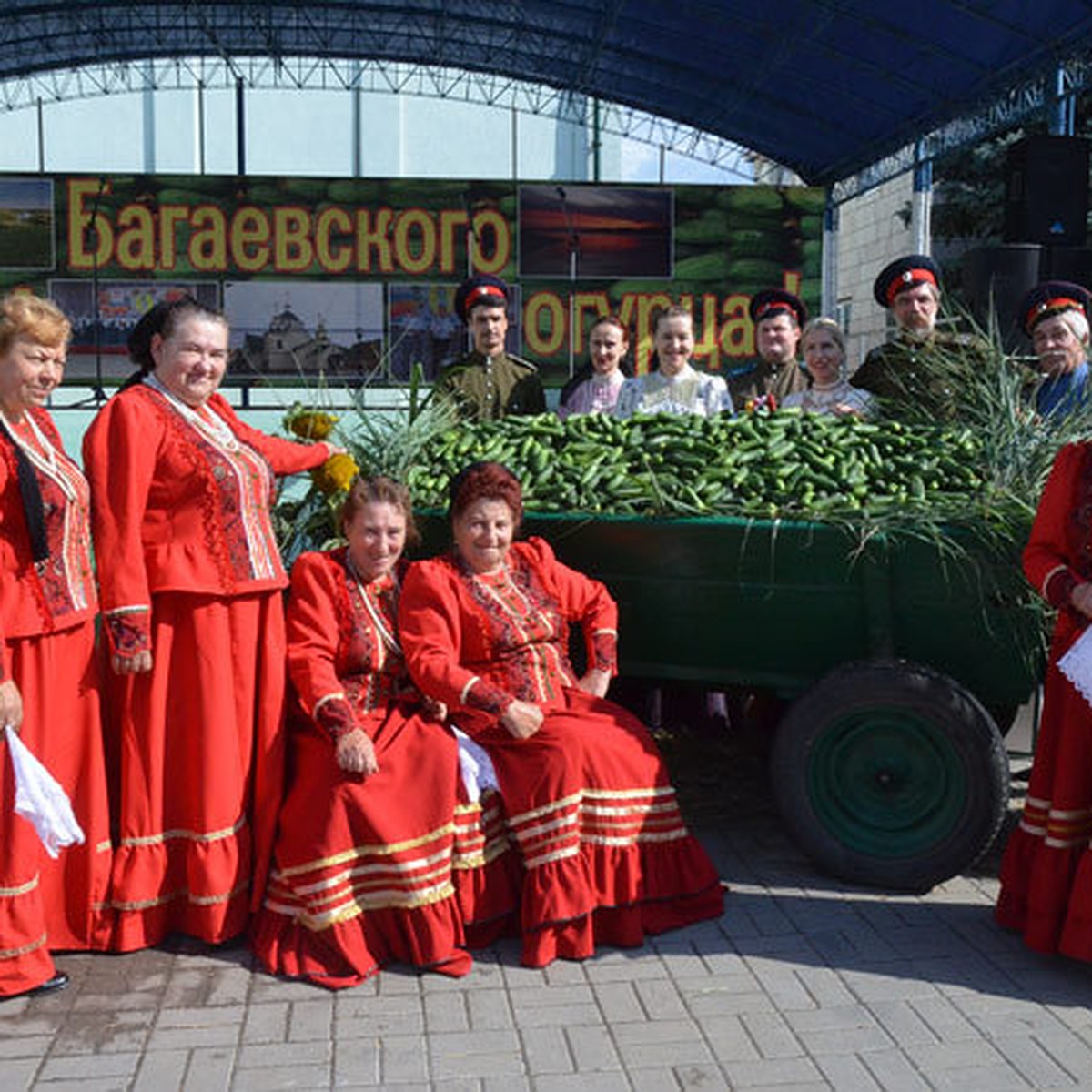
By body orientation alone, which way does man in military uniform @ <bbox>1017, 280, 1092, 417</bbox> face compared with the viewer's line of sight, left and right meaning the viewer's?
facing the viewer and to the left of the viewer

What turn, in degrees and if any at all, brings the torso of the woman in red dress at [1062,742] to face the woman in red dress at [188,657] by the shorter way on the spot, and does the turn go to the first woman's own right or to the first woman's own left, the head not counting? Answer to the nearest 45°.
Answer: approximately 90° to the first woman's own right

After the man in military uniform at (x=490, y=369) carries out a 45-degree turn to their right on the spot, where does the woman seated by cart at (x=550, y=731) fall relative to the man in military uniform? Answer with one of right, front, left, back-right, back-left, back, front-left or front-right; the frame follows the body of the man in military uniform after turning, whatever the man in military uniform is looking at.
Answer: front-left

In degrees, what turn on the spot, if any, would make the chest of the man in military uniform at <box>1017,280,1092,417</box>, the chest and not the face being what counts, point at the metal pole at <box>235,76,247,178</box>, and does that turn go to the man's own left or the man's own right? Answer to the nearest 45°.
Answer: approximately 90° to the man's own right

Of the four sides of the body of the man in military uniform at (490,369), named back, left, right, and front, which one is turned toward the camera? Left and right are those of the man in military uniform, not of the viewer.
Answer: front

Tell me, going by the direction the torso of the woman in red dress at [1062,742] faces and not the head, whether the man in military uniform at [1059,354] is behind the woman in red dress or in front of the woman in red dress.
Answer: behind

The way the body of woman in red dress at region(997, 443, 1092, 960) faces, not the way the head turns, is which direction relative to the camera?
toward the camera

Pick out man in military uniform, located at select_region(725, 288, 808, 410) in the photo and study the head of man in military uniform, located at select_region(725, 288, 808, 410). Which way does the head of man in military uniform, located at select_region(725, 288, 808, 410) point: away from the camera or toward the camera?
toward the camera

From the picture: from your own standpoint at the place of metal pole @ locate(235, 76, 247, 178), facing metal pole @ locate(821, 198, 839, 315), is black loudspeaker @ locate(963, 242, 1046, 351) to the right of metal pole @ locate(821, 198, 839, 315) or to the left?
right

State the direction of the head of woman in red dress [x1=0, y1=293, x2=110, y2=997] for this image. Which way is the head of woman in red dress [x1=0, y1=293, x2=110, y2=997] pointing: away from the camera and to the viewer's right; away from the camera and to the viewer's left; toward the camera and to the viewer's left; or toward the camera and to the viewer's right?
toward the camera and to the viewer's right

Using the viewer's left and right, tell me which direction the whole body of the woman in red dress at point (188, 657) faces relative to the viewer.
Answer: facing the viewer and to the right of the viewer

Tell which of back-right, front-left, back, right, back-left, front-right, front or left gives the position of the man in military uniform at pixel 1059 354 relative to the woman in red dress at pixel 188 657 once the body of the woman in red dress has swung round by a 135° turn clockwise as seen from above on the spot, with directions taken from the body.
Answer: back

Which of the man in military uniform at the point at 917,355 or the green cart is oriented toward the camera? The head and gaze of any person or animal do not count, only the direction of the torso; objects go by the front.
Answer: the man in military uniform

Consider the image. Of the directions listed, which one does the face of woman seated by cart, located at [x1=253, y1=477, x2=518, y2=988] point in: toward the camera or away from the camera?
toward the camera
